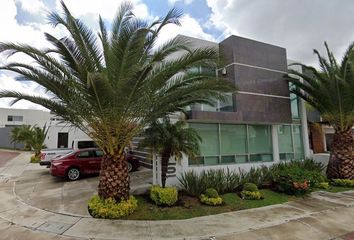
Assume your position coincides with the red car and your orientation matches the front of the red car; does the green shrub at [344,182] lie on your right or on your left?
on your right

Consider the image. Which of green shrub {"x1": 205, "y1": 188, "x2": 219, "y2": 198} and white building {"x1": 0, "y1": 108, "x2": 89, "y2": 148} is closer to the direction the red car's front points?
the white building
